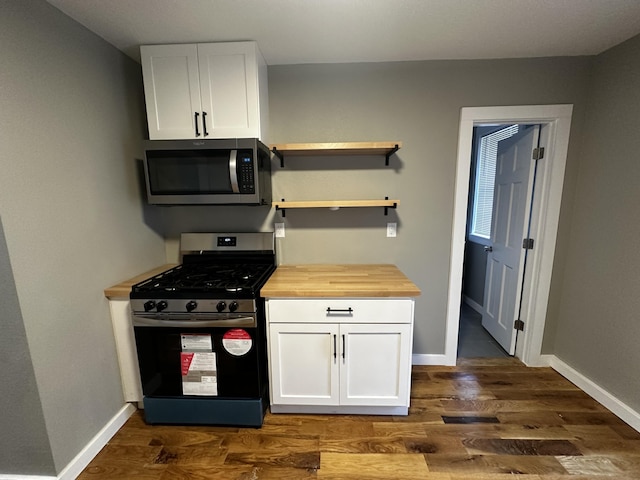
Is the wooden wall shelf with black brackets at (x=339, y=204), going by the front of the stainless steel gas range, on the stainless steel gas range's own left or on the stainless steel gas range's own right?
on the stainless steel gas range's own left

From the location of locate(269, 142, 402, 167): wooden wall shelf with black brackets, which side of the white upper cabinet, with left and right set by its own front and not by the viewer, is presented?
left

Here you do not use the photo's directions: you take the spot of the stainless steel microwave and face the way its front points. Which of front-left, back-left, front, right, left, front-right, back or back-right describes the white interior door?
left

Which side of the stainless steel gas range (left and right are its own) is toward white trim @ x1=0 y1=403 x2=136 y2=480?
right

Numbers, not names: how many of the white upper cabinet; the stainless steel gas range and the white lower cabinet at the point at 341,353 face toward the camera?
3

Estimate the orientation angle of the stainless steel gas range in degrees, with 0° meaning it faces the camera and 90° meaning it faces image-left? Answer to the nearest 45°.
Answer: approximately 0°

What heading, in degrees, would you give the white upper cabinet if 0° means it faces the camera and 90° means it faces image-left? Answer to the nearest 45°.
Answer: approximately 0°

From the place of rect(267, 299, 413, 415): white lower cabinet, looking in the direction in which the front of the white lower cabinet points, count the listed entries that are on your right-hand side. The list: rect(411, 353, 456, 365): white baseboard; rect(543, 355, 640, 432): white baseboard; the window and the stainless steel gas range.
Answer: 1

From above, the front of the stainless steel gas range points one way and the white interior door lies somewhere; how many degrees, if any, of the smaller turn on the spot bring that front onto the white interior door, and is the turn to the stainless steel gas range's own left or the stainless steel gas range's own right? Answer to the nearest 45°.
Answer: approximately 90° to the stainless steel gas range's own left
